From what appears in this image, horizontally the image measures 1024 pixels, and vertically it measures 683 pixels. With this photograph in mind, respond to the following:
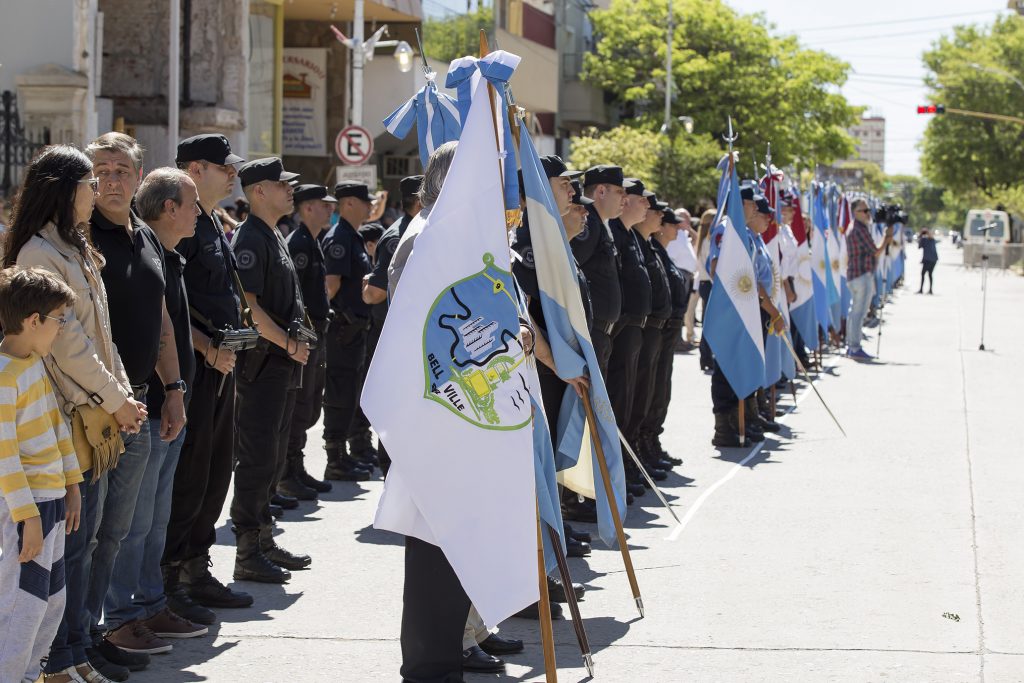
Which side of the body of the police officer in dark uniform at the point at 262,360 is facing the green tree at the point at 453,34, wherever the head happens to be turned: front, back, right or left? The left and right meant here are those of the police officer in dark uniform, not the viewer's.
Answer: left

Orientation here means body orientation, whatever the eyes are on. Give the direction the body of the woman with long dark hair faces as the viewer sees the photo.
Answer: to the viewer's right

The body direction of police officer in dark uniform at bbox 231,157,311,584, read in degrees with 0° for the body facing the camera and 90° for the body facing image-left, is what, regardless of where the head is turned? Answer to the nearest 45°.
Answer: approximately 270°

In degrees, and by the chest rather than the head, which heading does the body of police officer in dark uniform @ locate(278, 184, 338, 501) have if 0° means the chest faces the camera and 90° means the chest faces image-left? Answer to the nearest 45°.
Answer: approximately 270°

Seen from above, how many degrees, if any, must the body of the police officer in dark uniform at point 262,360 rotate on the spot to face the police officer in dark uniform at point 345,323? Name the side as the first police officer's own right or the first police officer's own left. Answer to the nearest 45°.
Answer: approximately 90° to the first police officer's own left

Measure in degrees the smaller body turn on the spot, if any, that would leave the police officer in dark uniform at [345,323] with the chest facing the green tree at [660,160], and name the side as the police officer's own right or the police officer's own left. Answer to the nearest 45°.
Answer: approximately 90° to the police officer's own left

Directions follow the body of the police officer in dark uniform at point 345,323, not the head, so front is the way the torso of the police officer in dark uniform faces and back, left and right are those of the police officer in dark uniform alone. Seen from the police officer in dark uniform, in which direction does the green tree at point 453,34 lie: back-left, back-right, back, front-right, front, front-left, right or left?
left

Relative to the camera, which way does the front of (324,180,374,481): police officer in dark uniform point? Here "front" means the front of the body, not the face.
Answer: to the viewer's right

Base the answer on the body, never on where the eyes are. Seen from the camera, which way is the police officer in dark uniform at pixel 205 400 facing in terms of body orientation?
to the viewer's right

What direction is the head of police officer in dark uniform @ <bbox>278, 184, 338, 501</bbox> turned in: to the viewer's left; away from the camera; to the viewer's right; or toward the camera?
to the viewer's right
